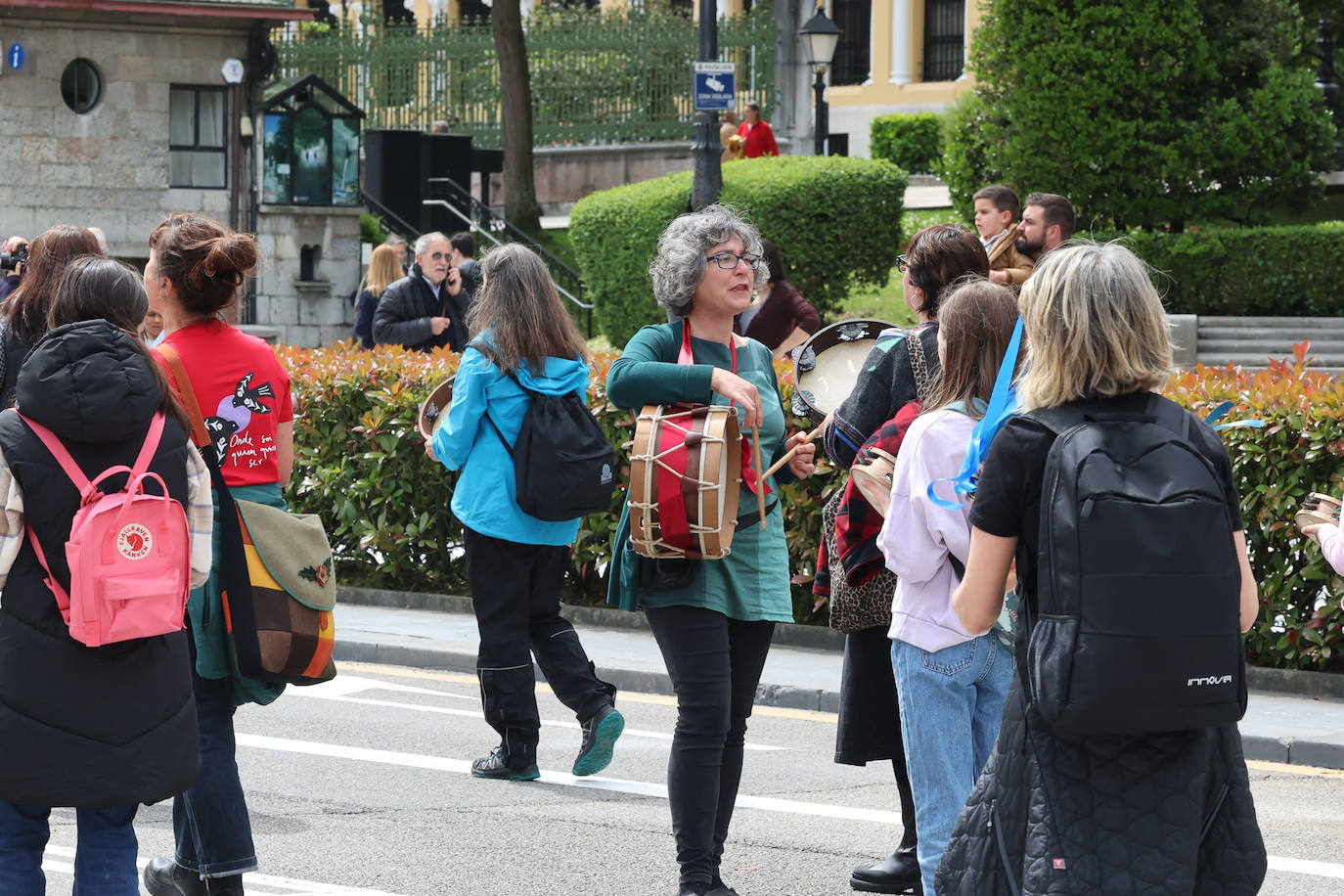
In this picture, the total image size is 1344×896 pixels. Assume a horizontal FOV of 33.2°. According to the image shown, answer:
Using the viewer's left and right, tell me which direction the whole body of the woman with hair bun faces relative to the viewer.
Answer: facing away from the viewer and to the left of the viewer

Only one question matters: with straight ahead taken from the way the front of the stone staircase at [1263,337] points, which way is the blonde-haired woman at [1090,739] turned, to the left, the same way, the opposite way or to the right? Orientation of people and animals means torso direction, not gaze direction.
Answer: the opposite way

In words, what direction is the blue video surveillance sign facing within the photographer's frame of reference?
facing the viewer

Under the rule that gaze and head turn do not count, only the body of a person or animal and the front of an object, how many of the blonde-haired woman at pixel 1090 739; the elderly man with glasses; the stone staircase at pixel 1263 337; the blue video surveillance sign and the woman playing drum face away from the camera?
1

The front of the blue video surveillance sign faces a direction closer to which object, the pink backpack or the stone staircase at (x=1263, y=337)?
the pink backpack

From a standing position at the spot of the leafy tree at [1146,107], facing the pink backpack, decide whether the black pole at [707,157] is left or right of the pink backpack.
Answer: right

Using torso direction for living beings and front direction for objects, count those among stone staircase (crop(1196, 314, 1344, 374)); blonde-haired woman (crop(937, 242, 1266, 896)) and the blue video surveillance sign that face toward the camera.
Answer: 2

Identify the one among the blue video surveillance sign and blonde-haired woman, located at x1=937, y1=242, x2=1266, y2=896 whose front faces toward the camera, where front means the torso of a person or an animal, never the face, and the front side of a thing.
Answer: the blue video surveillance sign

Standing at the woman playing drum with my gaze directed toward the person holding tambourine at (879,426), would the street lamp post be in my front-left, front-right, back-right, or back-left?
front-left

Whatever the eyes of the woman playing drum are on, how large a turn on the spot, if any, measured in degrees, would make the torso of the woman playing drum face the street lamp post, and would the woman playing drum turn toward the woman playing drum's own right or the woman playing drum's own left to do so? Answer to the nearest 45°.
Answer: approximately 135° to the woman playing drum's own left

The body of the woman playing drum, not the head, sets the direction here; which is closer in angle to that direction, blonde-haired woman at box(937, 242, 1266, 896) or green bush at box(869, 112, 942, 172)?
the blonde-haired woman

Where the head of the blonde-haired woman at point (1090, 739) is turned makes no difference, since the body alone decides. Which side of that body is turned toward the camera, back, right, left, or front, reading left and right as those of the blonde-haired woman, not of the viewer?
back

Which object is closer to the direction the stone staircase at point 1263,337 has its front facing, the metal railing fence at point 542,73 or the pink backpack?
the pink backpack

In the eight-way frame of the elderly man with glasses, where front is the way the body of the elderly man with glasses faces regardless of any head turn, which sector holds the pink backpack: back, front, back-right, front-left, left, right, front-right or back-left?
front-right

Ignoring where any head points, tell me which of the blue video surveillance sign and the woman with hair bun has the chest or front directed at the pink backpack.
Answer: the blue video surveillance sign

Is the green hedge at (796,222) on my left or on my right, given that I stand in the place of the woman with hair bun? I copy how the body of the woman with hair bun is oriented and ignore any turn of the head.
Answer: on my right

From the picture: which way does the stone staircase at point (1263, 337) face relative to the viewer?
toward the camera

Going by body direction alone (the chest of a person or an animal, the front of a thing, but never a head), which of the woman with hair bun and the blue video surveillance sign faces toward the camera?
the blue video surveillance sign
